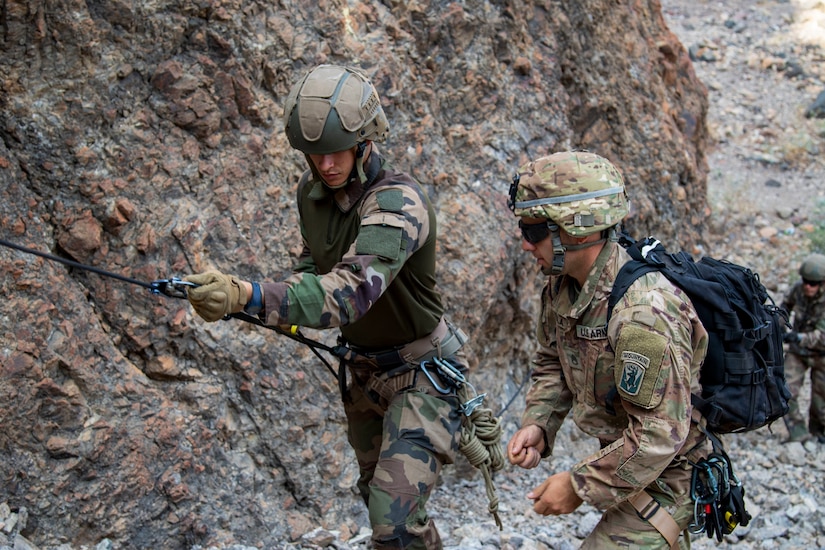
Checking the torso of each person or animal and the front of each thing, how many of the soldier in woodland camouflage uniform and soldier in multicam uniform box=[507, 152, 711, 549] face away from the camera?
0

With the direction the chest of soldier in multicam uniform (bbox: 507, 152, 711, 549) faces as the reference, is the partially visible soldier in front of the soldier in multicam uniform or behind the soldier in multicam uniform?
behind

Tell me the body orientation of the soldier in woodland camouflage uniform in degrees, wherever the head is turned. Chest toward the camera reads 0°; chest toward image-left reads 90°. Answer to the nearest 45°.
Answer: approximately 45°

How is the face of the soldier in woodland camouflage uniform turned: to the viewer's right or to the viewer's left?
to the viewer's left

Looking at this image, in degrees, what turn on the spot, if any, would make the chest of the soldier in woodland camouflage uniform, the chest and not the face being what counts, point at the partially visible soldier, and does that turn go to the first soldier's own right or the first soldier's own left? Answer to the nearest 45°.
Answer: approximately 180°

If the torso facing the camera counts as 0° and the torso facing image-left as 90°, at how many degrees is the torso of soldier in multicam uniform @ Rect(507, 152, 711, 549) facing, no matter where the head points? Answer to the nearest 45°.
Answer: approximately 45°

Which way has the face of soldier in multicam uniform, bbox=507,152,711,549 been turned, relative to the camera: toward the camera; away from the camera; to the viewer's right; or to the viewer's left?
to the viewer's left
